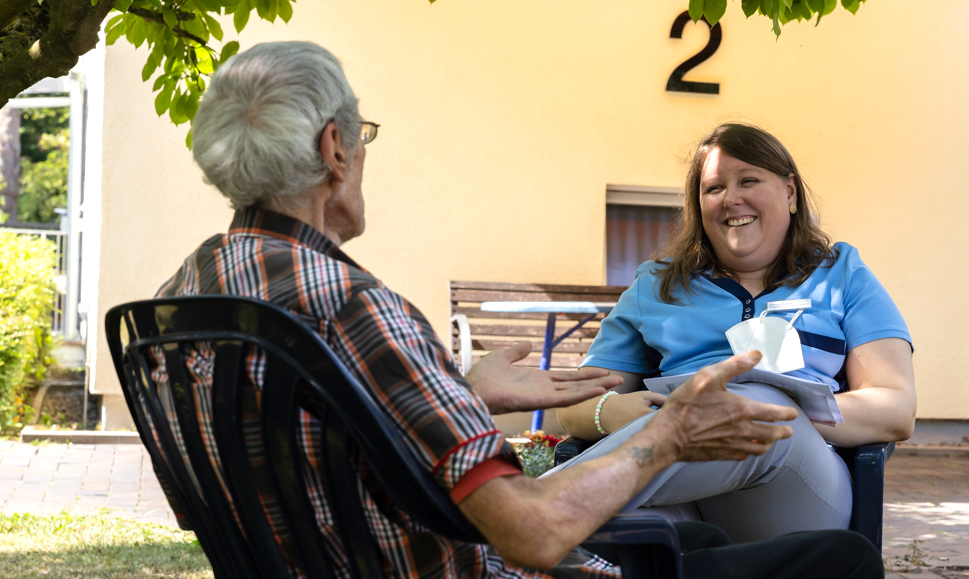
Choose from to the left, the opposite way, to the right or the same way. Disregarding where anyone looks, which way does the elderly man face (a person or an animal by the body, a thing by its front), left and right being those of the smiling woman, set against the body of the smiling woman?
the opposite way

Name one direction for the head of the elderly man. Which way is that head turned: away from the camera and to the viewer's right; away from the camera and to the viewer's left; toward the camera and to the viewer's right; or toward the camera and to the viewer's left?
away from the camera and to the viewer's right

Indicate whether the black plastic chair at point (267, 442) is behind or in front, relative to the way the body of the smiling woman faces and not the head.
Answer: in front

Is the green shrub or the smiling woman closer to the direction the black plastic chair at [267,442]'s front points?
the smiling woman

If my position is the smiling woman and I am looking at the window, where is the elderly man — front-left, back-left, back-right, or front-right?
back-left

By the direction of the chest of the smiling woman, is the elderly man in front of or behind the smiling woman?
in front

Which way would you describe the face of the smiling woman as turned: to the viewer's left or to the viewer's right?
to the viewer's left

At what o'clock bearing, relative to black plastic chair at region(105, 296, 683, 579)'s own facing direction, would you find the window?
The window is roughly at 11 o'clock from the black plastic chair.

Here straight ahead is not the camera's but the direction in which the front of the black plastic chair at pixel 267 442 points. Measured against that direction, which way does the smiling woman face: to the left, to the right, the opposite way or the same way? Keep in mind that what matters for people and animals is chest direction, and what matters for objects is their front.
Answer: the opposite way

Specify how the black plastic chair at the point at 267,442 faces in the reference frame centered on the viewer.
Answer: facing away from the viewer and to the right of the viewer

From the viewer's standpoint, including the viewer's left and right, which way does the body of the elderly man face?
facing away from the viewer and to the right of the viewer

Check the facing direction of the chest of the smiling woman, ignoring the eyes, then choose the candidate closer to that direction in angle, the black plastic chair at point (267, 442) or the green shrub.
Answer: the black plastic chair

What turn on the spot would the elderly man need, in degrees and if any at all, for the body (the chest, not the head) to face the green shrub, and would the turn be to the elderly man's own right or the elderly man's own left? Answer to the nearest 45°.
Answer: approximately 90° to the elderly man's own left

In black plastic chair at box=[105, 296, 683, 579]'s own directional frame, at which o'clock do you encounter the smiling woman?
The smiling woman is roughly at 12 o'clock from the black plastic chair.

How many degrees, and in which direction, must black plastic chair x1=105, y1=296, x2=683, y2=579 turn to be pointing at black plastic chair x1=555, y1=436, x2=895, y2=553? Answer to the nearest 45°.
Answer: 0° — it already faces it

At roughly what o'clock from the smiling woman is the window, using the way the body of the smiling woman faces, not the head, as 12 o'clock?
The window is roughly at 4 o'clock from the smiling woman.
